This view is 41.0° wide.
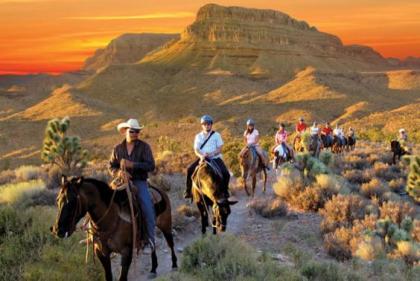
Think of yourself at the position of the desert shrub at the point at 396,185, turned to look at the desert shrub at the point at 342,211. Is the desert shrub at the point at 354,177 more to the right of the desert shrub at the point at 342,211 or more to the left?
right

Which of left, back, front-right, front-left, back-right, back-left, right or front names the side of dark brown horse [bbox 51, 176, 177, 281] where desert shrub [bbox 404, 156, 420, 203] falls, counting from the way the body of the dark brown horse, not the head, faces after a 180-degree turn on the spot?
front

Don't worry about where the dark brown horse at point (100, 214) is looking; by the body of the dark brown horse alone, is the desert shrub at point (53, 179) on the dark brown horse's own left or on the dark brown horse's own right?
on the dark brown horse's own right

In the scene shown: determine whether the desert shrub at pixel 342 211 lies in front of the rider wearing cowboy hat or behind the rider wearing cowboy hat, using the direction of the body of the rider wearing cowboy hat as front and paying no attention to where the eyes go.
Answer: behind

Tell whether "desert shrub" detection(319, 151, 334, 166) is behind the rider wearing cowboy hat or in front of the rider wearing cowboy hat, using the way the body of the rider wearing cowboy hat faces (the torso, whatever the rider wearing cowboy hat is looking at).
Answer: behind

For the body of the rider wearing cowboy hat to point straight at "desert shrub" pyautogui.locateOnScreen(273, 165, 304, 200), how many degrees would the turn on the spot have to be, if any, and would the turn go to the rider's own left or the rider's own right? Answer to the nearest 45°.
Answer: approximately 180°

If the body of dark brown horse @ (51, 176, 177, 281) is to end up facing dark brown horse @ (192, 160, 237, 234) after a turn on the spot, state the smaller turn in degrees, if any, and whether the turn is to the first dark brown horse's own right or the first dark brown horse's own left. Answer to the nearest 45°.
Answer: approximately 180°

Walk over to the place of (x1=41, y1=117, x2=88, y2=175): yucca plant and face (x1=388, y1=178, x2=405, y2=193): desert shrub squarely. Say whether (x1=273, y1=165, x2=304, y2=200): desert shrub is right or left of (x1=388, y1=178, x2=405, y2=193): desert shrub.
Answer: right

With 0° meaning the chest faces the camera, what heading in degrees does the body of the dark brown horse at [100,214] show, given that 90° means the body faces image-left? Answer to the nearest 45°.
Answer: approximately 45°

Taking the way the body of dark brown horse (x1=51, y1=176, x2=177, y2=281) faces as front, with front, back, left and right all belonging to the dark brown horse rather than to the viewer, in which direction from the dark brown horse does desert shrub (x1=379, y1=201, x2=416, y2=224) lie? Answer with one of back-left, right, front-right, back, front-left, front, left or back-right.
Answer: back

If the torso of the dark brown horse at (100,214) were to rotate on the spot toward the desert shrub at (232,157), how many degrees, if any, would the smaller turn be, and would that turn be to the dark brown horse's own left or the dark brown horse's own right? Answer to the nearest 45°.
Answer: approximately 135° to the dark brown horse's own right

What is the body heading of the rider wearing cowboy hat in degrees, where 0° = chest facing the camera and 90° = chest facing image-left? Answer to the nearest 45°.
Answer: approximately 45°
